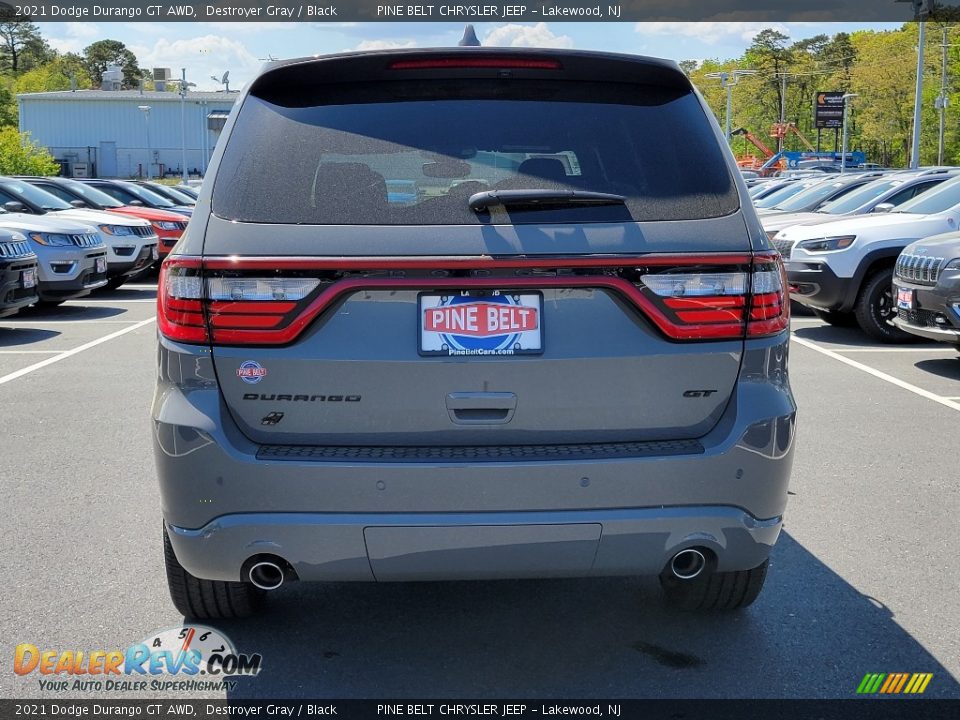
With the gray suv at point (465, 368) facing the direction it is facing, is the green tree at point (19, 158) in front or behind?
in front

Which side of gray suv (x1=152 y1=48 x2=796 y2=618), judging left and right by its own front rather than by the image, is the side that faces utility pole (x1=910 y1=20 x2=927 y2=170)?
front

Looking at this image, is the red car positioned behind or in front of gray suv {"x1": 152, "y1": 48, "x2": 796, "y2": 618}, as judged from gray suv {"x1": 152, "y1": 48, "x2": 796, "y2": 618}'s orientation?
in front

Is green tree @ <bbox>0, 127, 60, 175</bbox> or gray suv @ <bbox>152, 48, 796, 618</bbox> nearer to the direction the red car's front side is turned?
the gray suv

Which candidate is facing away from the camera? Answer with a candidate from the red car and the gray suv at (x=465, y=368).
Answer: the gray suv

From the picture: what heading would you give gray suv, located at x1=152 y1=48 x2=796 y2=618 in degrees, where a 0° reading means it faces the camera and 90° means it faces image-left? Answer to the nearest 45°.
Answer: approximately 180°

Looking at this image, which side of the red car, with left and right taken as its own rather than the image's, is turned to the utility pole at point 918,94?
left

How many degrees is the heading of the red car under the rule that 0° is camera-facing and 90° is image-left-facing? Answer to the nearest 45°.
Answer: approximately 315°

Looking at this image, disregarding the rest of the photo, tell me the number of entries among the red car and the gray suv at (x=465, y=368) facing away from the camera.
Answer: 1
